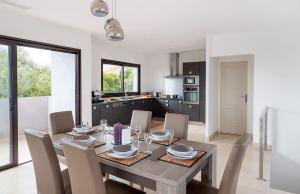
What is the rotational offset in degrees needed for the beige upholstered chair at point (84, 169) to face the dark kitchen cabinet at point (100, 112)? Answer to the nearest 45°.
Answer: approximately 45° to its left

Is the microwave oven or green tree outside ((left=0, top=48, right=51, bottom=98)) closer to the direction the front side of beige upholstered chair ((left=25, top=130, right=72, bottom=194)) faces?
the microwave oven

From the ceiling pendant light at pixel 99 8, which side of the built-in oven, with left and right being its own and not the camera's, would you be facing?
front

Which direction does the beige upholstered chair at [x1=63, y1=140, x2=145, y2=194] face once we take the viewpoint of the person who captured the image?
facing away from the viewer and to the right of the viewer

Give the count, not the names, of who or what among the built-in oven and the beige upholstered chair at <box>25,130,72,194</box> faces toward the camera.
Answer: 1

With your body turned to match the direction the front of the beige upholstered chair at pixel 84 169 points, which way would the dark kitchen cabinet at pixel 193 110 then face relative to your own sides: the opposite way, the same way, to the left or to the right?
the opposite way

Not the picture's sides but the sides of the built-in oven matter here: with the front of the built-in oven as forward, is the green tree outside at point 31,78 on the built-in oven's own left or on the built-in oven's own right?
on the built-in oven's own right

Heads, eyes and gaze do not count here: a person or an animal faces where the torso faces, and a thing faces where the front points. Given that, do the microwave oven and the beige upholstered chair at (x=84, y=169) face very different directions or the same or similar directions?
very different directions

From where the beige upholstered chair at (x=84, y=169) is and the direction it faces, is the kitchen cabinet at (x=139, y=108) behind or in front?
in front

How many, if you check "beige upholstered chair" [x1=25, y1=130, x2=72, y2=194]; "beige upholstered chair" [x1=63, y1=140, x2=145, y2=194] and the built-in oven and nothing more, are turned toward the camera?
1

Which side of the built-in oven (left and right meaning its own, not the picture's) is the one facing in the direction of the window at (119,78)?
right

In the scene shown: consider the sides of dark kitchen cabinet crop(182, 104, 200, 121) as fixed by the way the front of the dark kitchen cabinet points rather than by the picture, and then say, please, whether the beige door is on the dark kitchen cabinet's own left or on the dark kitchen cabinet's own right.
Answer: on the dark kitchen cabinet's own left

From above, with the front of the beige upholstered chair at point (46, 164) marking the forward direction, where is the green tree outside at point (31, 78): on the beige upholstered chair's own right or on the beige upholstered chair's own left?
on the beige upholstered chair's own left

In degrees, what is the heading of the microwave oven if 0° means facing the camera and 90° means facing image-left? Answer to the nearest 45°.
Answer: approximately 0°

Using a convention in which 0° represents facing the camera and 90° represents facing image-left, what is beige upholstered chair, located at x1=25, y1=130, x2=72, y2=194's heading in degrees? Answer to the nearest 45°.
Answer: approximately 225°

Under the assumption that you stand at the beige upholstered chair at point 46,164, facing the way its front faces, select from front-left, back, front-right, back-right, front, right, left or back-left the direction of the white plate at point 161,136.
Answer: front-right
